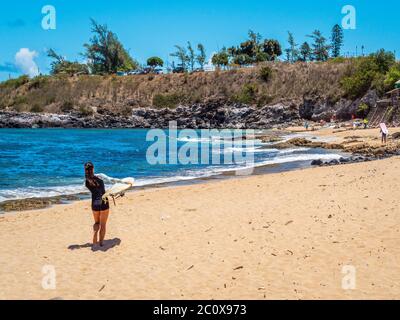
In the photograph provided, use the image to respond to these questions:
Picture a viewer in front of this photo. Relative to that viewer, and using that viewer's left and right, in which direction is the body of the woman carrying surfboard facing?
facing away from the viewer and to the left of the viewer

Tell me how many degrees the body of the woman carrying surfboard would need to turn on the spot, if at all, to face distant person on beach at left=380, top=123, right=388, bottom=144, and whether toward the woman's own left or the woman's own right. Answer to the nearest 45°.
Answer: approximately 90° to the woman's own right
